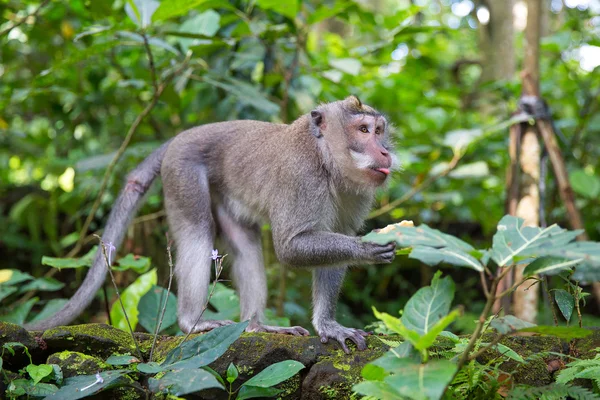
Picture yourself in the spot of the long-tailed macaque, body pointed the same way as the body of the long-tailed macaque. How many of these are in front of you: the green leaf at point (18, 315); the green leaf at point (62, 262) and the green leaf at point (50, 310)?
0

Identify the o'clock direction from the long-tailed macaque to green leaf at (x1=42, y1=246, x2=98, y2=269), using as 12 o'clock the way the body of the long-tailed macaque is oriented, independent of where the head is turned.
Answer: The green leaf is roughly at 6 o'clock from the long-tailed macaque.

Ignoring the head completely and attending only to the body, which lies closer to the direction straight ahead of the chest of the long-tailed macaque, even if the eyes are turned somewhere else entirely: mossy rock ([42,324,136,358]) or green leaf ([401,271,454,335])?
the green leaf

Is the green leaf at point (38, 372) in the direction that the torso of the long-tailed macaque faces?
no

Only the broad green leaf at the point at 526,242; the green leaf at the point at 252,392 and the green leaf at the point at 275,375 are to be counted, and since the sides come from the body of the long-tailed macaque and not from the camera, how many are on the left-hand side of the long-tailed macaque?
0

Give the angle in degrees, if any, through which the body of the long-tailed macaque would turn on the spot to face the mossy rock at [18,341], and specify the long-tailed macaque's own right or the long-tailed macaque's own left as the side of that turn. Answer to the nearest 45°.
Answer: approximately 135° to the long-tailed macaque's own right

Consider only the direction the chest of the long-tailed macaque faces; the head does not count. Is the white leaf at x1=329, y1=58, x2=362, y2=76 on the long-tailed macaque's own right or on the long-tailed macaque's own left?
on the long-tailed macaque's own left

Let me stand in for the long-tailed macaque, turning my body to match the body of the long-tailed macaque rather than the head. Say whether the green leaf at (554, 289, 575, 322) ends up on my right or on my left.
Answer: on my left

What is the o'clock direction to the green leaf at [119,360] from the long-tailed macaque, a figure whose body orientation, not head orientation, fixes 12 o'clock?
The green leaf is roughly at 4 o'clock from the long-tailed macaque.

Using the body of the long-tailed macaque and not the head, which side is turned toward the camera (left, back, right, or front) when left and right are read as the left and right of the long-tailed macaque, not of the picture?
right

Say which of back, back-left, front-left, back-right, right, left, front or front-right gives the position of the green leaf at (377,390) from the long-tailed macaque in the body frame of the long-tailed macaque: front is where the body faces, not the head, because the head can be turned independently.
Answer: right

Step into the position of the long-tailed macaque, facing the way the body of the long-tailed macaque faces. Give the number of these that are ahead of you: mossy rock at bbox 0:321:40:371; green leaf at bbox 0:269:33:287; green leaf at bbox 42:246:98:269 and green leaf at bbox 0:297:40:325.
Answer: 0

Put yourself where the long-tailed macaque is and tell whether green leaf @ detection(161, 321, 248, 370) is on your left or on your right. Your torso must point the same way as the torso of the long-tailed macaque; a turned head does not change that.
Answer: on your right
